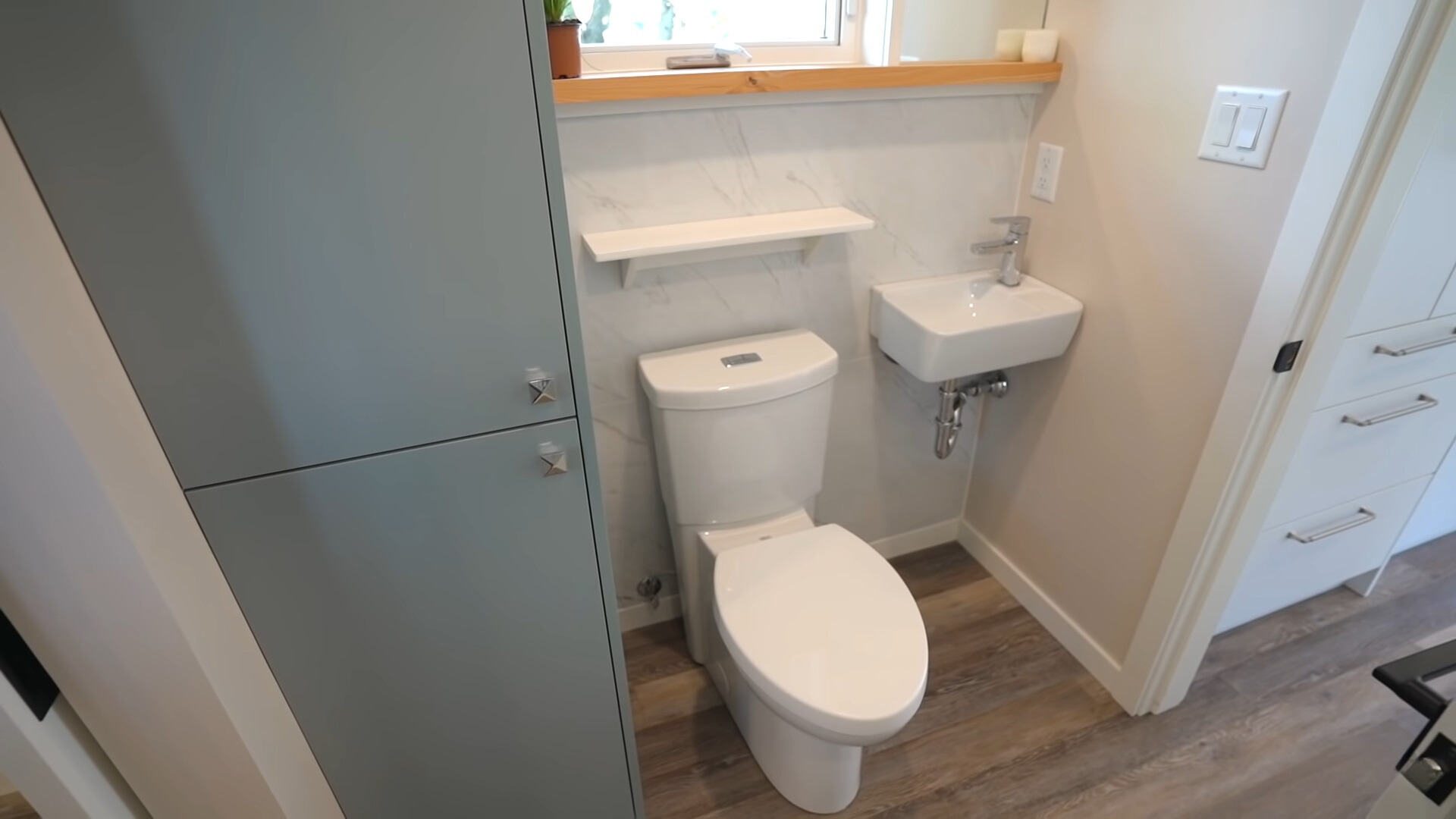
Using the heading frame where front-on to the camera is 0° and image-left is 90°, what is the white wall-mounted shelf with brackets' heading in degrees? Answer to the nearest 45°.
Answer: approximately 315°

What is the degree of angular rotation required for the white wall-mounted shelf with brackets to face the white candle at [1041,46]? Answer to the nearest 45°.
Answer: approximately 90° to its left

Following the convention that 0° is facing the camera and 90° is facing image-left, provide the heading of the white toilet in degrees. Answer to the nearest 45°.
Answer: approximately 315°

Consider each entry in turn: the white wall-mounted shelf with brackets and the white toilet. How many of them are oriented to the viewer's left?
0

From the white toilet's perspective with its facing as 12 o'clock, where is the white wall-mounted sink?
The white wall-mounted sink is roughly at 9 o'clock from the white toilet.

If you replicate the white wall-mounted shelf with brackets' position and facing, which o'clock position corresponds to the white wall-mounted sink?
The white wall-mounted sink is roughly at 10 o'clock from the white wall-mounted shelf with brackets.
